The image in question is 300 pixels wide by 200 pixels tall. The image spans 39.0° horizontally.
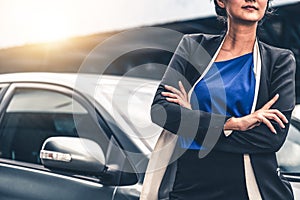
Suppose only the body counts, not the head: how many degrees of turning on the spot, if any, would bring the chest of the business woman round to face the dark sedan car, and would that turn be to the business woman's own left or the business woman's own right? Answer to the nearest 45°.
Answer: approximately 135° to the business woman's own right

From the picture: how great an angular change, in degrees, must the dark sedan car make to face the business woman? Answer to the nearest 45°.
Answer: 0° — it already faces them

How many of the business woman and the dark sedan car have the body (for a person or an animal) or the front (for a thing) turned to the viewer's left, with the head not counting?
0

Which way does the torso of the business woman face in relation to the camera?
toward the camera
